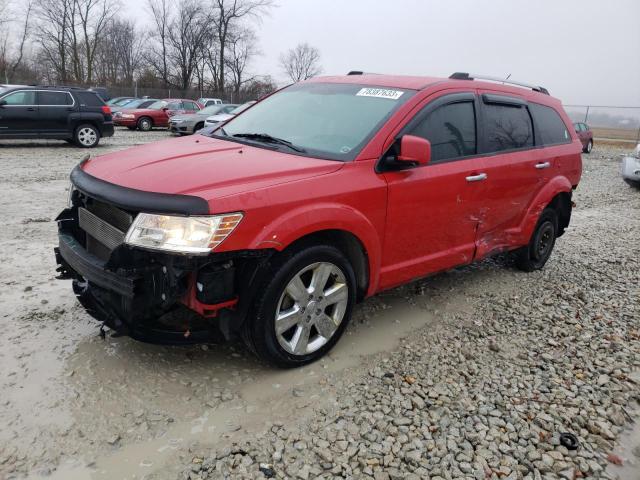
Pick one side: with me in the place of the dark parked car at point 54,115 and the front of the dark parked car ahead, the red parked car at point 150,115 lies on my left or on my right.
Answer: on my right

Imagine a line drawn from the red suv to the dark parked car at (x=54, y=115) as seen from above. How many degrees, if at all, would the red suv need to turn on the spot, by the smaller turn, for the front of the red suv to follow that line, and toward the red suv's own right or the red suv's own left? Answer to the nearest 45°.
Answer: approximately 90° to the red suv's own right

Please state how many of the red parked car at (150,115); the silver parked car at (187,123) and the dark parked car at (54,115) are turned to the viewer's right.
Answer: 0

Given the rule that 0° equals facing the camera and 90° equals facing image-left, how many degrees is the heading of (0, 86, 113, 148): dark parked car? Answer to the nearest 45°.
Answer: approximately 90°

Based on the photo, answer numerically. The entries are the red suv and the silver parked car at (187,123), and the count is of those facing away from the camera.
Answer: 0

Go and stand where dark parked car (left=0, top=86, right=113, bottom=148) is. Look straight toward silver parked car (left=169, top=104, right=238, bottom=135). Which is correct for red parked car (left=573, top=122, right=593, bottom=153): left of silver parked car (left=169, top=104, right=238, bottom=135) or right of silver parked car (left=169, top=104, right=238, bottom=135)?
right

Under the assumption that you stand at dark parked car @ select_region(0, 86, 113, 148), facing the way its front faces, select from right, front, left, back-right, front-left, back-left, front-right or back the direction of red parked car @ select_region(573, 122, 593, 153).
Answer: back

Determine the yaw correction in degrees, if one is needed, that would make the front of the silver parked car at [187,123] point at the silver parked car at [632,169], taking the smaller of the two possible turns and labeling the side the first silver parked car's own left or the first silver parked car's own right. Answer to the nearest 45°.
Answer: approximately 90° to the first silver parked car's own left

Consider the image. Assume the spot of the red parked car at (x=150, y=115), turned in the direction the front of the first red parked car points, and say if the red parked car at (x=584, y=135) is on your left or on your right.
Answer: on your left

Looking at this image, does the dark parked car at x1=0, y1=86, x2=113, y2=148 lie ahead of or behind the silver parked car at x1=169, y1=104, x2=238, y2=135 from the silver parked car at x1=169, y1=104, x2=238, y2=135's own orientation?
ahead

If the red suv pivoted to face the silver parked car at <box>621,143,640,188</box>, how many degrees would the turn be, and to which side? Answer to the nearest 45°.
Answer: approximately 180°

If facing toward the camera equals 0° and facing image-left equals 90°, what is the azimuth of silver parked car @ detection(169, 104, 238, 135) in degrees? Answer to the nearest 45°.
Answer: approximately 45°

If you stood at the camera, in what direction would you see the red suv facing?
facing the viewer and to the left of the viewer

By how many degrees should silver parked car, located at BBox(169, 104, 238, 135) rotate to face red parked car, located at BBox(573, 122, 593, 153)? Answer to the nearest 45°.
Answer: approximately 135° to its left
